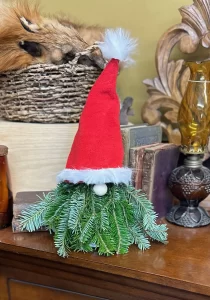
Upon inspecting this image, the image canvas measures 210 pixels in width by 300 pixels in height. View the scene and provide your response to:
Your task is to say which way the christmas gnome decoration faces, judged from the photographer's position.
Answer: facing the viewer

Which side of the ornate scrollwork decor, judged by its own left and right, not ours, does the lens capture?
front

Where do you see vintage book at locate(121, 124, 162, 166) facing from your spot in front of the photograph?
facing the viewer and to the right of the viewer

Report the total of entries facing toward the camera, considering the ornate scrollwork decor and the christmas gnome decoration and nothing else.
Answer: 2
